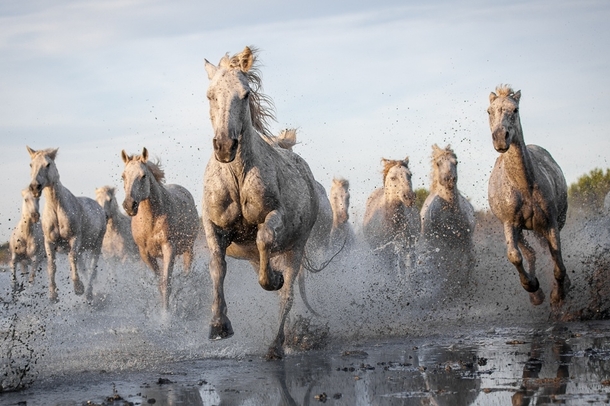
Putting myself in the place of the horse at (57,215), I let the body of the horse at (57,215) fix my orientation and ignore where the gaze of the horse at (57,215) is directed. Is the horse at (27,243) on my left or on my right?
on my right

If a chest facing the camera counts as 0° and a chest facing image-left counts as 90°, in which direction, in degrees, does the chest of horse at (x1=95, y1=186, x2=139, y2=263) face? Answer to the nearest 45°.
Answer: approximately 45°

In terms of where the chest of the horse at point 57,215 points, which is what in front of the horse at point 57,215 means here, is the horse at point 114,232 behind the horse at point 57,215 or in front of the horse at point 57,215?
behind

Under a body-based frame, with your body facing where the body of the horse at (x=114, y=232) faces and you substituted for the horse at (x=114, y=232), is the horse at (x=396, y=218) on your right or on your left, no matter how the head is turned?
on your left

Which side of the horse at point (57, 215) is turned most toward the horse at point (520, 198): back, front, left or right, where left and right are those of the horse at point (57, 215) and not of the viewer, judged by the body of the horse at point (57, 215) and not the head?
left

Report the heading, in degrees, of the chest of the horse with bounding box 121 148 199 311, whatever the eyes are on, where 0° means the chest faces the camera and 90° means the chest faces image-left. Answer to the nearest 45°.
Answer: approximately 45°
